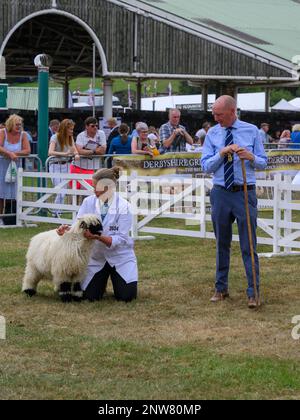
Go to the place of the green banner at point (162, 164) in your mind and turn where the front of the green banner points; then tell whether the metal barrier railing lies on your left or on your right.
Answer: on your right

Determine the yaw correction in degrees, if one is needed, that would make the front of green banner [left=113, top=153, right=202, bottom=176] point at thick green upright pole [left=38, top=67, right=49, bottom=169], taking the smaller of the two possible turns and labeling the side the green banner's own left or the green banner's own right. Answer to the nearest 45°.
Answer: approximately 90° to the green banner's own right

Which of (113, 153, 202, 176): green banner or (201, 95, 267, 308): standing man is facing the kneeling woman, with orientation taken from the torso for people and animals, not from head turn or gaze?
the green banner

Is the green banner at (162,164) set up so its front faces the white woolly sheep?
yes

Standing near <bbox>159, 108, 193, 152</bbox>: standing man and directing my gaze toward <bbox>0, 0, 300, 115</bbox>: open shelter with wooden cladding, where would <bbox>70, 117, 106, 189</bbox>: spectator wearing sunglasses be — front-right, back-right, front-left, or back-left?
back-left

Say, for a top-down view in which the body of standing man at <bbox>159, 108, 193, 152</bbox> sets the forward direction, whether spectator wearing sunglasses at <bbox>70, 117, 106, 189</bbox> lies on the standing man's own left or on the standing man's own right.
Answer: on the standing man's own right

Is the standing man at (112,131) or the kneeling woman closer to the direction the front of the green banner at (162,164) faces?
the kneeling woman

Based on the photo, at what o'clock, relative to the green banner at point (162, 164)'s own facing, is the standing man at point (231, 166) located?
The standing man is roughly at 12 o'clock from the green banner.

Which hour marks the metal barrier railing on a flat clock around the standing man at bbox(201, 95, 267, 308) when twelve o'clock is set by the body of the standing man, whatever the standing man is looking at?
The metal barrier railing is roughly at 5 o'clock from the standing man.

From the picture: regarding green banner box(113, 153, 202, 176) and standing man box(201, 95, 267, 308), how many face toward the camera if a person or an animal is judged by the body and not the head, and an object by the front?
2

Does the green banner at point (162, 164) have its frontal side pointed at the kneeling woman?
yes

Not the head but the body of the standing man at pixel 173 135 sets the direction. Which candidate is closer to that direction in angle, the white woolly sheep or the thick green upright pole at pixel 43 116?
the white woolly sheep

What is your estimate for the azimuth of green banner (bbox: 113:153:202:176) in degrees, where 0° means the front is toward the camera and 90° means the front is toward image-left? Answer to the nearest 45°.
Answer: approximately 0°
